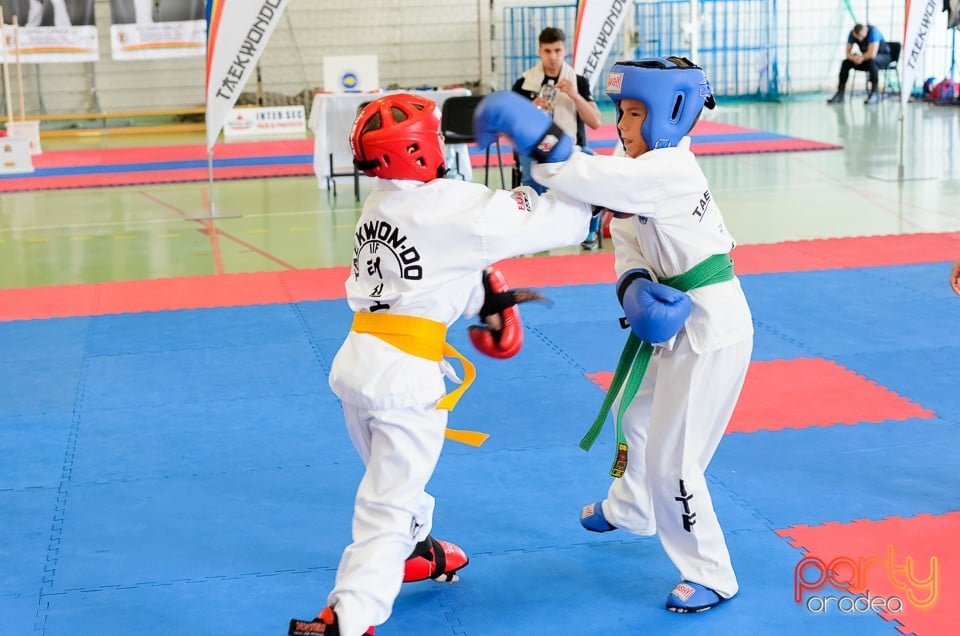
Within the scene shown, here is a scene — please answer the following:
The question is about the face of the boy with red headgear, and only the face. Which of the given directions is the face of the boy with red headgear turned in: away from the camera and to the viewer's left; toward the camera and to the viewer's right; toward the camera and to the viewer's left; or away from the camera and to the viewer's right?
away from the camera and to the viewer's right

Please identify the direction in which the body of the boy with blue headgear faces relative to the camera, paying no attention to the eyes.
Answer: to the viewer's left

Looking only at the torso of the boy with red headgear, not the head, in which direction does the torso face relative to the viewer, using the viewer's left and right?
facing away from the viewer and to the right of the viewer

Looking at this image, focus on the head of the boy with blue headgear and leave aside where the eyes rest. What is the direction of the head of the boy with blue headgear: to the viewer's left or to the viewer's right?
to the viewer's left

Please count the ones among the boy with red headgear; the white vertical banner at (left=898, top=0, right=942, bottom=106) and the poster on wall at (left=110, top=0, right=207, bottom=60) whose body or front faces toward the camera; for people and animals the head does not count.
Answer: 2

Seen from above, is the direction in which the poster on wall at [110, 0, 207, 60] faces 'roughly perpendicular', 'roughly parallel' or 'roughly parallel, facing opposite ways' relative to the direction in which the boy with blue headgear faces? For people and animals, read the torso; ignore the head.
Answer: roughly perpendicular
